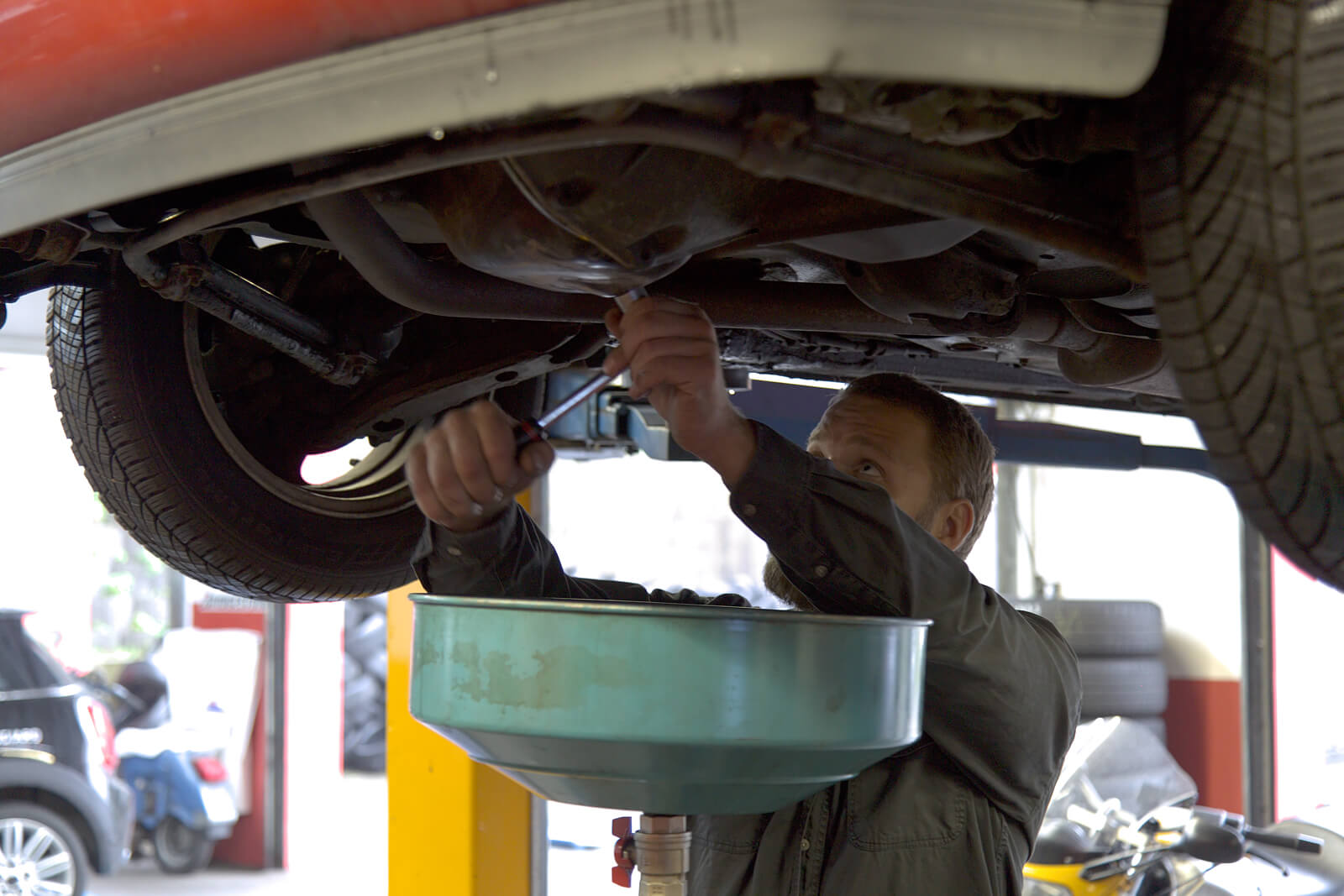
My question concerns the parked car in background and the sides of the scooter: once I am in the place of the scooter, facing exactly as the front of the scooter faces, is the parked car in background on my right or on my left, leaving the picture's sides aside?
on my left

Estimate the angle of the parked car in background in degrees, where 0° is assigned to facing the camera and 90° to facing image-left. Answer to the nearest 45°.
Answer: approximately 90°

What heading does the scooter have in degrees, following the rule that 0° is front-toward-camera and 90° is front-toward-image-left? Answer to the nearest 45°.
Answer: approximately 135°
